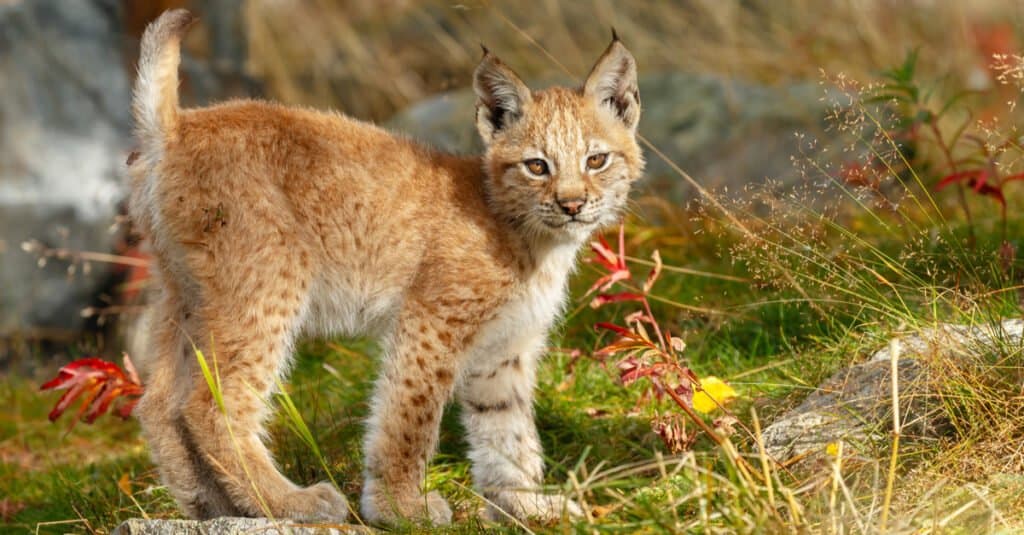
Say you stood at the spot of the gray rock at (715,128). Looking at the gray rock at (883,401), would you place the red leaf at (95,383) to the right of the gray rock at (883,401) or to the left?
right

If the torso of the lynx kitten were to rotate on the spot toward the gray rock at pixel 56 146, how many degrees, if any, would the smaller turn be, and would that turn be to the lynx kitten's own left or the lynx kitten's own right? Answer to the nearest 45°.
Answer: approximately 135° to the lynx kitten's own left

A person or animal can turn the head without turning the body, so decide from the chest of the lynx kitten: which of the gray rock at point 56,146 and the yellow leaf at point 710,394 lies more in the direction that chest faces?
the yellow leaf

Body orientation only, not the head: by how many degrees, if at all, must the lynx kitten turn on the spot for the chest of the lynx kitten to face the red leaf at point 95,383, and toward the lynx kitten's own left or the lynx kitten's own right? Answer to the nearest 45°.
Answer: approximately 180°

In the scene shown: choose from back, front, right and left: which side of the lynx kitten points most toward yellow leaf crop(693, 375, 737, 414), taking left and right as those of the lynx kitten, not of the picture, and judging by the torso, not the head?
front

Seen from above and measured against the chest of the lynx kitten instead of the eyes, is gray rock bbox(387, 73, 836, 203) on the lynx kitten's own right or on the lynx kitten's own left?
on the lynx kitten's own left

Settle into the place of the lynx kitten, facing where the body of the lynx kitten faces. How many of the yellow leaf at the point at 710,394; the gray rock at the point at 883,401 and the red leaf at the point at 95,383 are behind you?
1

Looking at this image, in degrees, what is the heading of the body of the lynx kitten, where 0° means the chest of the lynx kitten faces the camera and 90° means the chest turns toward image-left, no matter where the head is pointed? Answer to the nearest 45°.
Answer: approximately 270°
